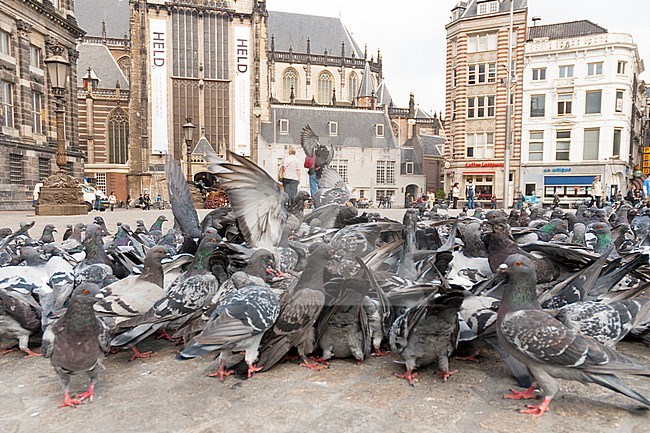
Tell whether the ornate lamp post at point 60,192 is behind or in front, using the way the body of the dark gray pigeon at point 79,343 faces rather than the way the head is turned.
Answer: behind

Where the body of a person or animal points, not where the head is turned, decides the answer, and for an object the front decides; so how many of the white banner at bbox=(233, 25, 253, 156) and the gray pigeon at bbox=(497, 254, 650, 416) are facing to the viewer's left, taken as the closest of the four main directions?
1

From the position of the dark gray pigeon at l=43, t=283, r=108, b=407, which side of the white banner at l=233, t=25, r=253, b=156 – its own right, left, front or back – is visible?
front

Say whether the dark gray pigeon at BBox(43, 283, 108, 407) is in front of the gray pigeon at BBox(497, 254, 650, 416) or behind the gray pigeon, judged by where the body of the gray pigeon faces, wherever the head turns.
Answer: in front

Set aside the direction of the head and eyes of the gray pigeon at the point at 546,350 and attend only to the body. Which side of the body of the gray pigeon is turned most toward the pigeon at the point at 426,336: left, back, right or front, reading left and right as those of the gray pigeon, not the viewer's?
front

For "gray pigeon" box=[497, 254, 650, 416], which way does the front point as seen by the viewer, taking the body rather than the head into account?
to the viewer's left

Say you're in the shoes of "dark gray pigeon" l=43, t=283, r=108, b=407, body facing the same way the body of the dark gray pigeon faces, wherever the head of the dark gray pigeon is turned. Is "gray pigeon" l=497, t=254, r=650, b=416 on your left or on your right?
on your left

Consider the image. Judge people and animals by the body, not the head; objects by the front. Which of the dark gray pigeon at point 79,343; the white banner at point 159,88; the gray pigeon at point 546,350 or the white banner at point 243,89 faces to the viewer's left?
the gray pigeon

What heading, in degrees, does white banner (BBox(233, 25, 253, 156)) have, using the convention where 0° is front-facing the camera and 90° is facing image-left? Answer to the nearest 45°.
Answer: approximately 0°

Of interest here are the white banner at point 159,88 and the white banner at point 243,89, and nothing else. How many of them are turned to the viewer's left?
0

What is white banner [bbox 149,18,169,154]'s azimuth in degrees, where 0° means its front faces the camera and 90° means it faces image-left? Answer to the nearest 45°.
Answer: approximately 0°
